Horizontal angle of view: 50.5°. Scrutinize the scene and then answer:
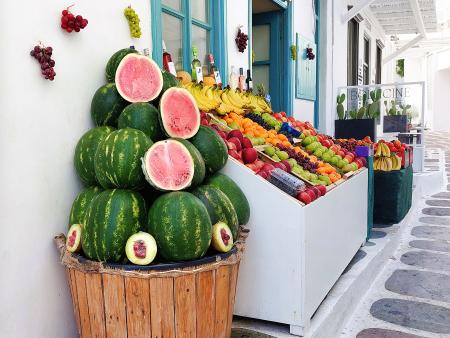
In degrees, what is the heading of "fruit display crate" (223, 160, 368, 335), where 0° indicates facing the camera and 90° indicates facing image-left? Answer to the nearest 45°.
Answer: approximately 315°

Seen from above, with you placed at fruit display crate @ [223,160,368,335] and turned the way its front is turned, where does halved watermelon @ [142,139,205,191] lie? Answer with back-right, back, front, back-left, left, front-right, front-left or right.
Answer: right

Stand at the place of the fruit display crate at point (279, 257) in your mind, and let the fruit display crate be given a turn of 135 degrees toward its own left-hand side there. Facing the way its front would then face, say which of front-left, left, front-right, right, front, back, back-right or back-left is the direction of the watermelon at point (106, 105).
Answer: left

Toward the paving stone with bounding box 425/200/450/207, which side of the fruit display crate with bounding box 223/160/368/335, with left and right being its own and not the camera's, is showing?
left

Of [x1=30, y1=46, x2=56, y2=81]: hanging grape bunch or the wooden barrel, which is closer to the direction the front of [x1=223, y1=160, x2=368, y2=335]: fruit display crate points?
the wooden barrel

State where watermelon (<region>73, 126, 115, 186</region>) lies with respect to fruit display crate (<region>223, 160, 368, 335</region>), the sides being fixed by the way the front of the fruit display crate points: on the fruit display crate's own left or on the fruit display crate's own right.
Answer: on the fruit display crate's own right

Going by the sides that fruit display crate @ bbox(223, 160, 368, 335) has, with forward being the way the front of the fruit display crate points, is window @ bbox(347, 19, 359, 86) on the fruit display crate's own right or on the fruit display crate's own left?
on the fruit display crate's own left

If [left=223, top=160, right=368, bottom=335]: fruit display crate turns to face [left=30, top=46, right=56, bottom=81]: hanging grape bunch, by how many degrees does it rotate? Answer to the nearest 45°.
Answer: approximately 90° to its right

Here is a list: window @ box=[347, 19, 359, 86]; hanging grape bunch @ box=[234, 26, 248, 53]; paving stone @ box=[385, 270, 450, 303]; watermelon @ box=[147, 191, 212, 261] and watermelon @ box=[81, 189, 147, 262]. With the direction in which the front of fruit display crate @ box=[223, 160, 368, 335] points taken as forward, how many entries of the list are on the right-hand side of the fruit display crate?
2

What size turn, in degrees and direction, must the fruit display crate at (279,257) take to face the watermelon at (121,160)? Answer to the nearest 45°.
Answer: approximately 90° to its right
